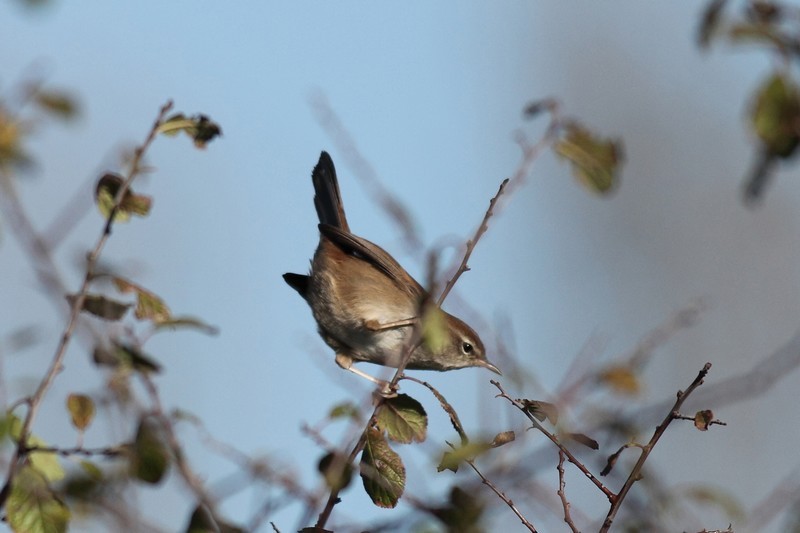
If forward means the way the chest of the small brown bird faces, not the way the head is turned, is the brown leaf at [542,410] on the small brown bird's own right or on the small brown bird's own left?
on the small brown bird's own right

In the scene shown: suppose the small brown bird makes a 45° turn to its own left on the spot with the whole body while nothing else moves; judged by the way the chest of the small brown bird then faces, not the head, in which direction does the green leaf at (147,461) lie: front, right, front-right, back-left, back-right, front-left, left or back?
back-left

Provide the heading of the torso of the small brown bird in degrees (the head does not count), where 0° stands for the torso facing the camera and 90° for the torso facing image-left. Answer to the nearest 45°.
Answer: approximately 270°

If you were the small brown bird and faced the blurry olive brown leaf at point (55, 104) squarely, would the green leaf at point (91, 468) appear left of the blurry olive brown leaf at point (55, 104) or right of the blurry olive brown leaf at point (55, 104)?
left
